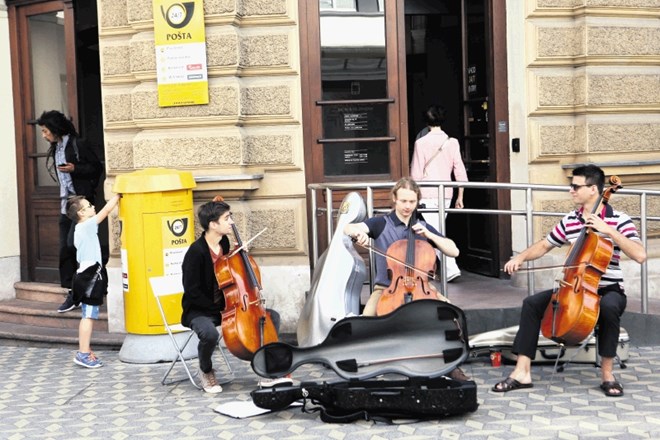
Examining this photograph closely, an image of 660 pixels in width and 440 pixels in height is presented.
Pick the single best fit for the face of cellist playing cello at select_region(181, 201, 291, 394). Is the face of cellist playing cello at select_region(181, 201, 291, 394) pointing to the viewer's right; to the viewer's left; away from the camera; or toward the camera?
to the viewer's right

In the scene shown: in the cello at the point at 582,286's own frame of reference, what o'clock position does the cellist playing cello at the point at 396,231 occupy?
The cellist playing cello is roughly at 2 o'clock from the cello.

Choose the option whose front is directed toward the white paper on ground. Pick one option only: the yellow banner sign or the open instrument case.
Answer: the yellow banner sign

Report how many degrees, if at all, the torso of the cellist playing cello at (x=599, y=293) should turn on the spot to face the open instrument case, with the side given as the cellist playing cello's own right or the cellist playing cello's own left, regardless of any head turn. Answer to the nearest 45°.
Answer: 0° — they already face it
